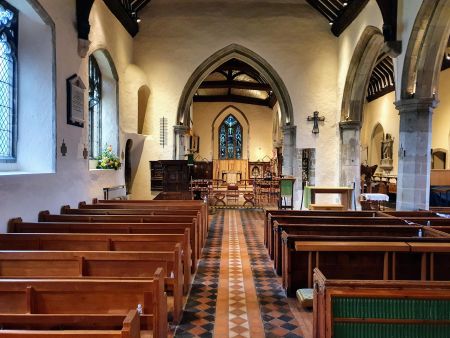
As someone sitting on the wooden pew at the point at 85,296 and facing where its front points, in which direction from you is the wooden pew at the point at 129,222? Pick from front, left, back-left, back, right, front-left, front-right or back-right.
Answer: front

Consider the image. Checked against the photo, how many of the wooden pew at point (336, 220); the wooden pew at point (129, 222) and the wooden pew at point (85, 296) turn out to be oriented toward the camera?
0

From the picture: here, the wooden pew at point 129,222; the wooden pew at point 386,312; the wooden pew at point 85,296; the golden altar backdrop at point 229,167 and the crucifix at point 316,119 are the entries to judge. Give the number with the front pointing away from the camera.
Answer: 3

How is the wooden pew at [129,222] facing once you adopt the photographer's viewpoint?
facing away from the viewer

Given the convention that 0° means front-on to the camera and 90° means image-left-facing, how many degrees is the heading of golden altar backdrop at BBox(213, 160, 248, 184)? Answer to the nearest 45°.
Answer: approximately 0°

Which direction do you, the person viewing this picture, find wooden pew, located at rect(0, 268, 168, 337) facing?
facing away from the viewer

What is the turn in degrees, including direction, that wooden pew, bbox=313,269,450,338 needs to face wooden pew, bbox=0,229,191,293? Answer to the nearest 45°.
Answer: approximately 90° to its left

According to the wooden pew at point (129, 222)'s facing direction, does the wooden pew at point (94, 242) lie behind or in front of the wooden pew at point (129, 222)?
behind

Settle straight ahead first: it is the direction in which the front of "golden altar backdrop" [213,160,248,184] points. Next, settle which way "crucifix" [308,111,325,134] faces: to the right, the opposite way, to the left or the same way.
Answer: the same way

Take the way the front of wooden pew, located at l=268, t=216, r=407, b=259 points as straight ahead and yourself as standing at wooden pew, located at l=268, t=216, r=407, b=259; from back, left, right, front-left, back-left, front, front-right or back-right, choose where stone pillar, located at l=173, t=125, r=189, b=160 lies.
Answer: front-left

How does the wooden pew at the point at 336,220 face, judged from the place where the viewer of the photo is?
facing away from the viewer

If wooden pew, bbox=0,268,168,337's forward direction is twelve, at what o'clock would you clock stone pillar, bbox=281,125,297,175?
The stone pillar is roughly at 1 o'clock from the wooden pew.

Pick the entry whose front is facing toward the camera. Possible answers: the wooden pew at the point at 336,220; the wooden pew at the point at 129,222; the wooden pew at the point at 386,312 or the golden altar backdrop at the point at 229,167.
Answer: the golden altar backdrop

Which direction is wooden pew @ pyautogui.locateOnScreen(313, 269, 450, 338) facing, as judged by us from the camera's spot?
facing away from the viewer

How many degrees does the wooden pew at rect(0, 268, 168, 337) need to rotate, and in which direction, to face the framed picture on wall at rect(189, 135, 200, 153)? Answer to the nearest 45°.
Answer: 0° — it already faces it

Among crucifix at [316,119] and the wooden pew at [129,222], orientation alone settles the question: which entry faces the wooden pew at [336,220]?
the crucifix

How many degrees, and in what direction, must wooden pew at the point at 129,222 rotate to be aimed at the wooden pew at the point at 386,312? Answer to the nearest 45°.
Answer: approximately 180°

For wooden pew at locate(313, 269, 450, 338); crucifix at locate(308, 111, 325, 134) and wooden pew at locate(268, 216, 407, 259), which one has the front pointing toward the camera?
the crucifix

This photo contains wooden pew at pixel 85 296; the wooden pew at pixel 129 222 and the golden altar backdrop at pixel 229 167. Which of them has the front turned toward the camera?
the golden altar backdrop

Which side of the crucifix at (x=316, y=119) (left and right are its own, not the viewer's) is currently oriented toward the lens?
front

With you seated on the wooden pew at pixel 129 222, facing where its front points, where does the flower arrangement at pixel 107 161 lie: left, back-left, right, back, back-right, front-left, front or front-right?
front

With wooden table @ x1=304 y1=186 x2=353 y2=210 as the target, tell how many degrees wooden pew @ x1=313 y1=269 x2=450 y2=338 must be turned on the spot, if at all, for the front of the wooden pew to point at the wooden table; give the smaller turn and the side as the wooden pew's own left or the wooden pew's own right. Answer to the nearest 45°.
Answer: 0° — it already faces it

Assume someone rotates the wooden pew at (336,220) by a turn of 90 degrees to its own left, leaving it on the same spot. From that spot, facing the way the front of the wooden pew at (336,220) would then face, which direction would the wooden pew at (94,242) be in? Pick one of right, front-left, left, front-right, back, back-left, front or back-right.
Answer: front-left
